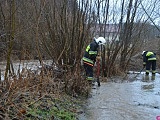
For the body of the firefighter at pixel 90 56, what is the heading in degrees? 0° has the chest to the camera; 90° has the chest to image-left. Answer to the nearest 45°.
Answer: approximately 270°
